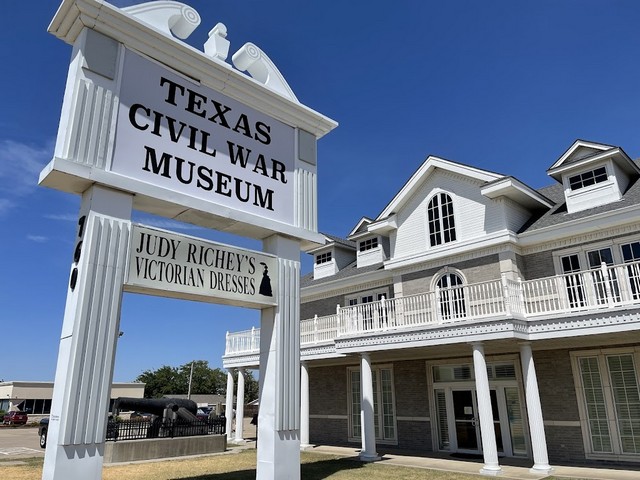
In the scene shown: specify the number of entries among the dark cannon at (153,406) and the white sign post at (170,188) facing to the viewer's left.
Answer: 1

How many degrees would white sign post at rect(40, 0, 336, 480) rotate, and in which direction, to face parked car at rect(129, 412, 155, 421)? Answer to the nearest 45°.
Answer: approximately 135° to its left

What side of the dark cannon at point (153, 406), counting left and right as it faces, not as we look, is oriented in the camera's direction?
left

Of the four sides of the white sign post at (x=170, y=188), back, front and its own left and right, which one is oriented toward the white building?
left

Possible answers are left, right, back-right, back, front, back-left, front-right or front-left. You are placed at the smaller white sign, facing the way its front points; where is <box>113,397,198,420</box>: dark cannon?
back-left

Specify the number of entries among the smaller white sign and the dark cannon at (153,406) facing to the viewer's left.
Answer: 1

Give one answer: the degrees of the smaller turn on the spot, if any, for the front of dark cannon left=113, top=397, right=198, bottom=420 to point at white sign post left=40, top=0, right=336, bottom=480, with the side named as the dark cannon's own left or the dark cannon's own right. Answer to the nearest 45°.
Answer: approximately 90° to the dark cannon's own left

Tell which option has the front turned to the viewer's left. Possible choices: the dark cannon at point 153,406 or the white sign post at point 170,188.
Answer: the dark cannon

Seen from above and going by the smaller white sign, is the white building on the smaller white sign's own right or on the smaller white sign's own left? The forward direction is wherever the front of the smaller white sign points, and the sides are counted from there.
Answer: on the smaller white sign's own left

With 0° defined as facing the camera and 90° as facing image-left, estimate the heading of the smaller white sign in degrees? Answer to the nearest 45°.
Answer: approximately 315°
